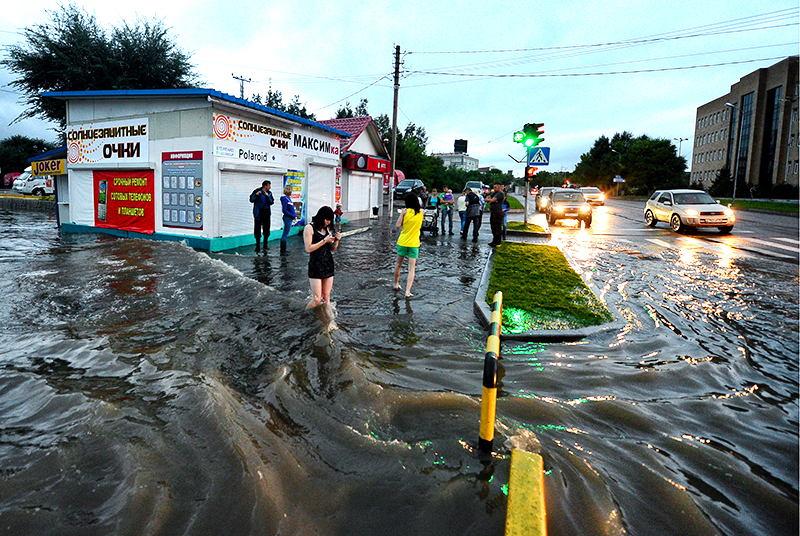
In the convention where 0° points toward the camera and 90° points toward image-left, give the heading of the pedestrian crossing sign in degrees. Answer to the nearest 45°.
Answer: approximately 0°

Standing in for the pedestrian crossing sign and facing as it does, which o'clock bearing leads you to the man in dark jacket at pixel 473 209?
The man in dark jacket is roughly at 1 o'clock from the pedestrian crossing sign.

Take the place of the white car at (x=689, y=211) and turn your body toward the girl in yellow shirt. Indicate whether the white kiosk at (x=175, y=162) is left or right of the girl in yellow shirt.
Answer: right

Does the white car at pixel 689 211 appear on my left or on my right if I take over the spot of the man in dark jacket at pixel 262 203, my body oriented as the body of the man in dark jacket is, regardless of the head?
on my left

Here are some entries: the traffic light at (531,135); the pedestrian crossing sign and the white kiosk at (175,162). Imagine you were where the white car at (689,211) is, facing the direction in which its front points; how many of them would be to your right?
3

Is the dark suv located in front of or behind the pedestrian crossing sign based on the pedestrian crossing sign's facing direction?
behind

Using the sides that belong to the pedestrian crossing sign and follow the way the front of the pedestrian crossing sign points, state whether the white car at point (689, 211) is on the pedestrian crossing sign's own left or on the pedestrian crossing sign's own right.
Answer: on the pedestrian crossing sign's own left

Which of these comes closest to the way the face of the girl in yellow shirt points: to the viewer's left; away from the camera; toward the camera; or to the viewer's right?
away from the camera
